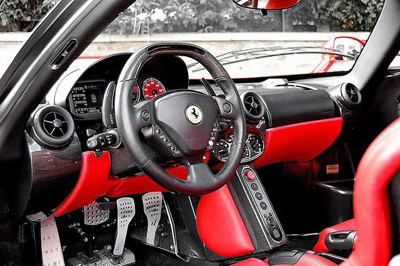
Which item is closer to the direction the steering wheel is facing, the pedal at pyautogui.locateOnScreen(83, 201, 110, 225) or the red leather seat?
the red leather seat

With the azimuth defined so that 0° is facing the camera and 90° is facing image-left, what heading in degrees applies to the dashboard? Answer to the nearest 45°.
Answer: approximately 315°

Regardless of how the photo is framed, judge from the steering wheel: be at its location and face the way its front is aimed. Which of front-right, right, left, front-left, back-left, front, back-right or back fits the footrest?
back

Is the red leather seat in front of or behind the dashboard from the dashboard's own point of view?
in front

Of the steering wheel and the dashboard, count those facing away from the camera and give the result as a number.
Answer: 0

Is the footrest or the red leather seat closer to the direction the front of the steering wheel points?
the red leather seat

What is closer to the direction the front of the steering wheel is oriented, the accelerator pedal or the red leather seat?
the red leather seat

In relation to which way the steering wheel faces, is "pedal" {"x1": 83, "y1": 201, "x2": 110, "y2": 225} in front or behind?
behind

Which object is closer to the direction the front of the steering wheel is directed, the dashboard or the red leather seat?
the red leather seat
